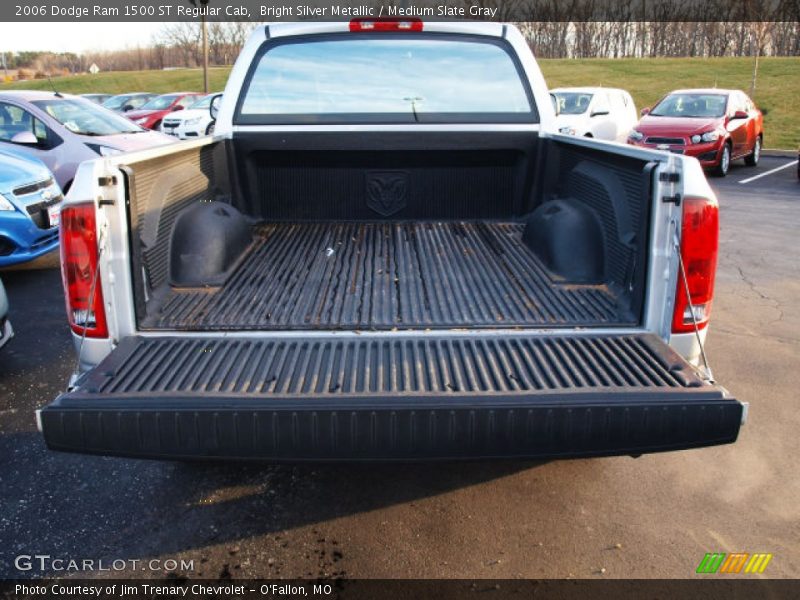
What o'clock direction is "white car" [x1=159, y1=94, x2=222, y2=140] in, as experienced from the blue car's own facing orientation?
The white car is roughly at 8 o'clock from the blue car.

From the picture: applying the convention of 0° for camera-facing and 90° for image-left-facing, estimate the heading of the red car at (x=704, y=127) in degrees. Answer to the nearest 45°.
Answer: approximately 45°

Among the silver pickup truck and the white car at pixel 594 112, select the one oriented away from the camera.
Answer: the silver pickup truck

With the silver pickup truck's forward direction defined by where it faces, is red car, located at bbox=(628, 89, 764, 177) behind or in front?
in front

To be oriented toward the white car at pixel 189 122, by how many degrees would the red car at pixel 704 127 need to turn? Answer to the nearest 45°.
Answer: approximately 45° to its right

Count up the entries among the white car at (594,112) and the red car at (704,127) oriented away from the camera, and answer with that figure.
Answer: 0

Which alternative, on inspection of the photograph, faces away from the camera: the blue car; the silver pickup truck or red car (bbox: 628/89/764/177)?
the silver pickup truck

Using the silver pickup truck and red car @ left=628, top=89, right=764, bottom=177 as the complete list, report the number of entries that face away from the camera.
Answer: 1

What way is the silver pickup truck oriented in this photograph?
away from the camera

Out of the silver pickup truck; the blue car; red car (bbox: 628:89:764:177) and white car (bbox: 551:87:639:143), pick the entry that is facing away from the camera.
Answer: the silver pickup truck

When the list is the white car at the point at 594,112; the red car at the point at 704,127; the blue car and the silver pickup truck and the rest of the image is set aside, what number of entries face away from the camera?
1

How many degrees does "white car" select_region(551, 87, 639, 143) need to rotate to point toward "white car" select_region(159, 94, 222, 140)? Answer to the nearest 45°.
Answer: approximately 45° to its right

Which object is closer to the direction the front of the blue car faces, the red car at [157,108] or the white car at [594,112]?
the white car

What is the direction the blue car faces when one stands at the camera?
facing the viewer and to the right of the viewer
